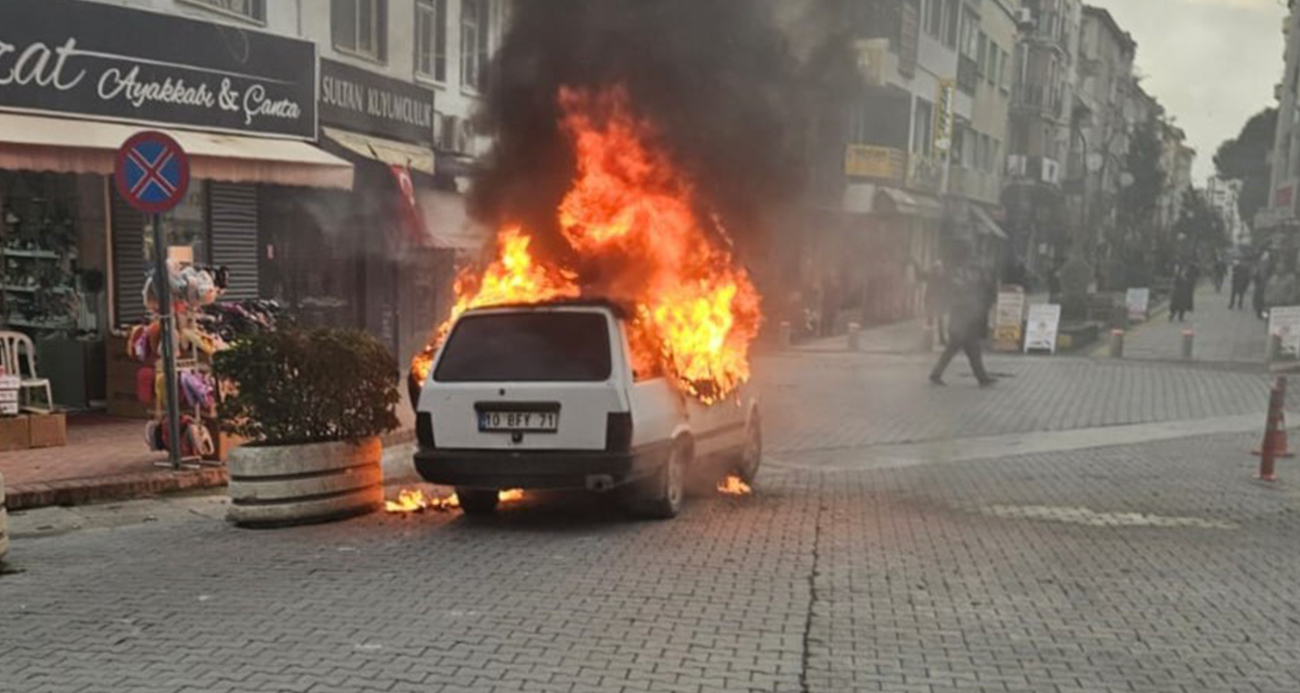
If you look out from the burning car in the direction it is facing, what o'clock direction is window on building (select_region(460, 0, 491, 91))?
The window on building is roughly at 10 o'clock from the burning car.

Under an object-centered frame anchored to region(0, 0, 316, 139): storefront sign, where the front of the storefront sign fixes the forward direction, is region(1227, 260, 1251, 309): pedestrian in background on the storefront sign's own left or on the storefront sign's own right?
on the storefront sign's own left

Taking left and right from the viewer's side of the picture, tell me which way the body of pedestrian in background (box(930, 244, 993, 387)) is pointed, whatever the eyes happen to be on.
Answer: facing to the left of the viewer

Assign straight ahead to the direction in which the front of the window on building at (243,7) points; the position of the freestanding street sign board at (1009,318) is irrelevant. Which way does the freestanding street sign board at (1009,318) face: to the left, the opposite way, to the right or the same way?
to the right

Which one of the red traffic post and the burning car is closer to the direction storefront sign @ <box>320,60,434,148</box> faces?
the red traffic post

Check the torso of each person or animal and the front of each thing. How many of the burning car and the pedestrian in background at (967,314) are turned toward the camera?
0

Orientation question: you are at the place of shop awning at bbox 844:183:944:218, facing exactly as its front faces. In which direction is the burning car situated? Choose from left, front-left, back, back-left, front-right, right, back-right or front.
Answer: front-left

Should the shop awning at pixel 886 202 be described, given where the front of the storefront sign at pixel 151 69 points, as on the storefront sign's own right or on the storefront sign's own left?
on the storefront sign's own left

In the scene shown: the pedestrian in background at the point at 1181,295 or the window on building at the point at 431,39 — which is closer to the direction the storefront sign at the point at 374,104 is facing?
the pedestrian in background

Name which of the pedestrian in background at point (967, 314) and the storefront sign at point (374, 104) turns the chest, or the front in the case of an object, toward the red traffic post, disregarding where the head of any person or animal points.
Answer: the storefront sign

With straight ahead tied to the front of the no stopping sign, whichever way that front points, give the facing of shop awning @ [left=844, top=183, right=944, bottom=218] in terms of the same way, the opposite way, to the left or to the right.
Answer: to the right

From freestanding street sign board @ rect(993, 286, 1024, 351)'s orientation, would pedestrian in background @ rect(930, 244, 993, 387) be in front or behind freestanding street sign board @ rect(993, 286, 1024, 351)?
in front

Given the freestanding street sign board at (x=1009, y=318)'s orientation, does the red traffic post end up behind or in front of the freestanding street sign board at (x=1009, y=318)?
in front

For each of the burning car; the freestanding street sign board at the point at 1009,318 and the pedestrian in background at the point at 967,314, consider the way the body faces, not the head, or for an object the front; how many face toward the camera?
1
